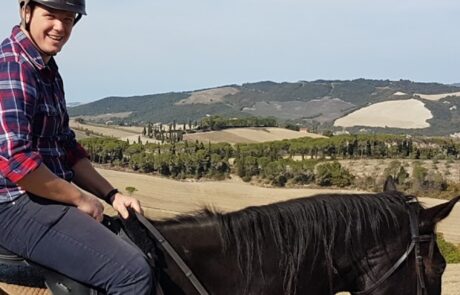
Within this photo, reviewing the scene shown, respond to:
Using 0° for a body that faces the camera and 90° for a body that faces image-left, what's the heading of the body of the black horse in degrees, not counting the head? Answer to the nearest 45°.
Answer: approximately 270°
